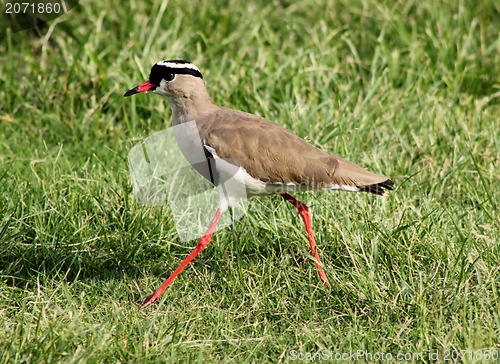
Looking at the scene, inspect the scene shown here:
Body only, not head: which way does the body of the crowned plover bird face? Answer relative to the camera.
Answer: to the viewer's left
